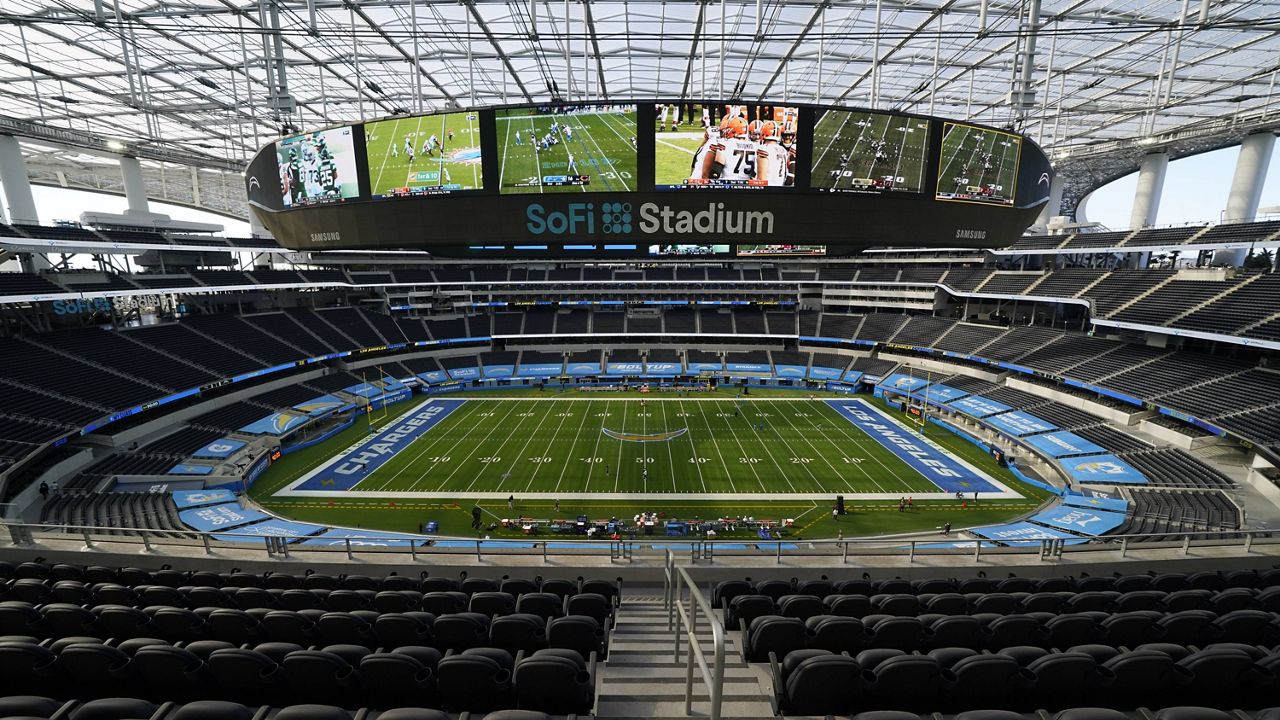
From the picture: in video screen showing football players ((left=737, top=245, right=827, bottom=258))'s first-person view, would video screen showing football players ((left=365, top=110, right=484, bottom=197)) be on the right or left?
on its right

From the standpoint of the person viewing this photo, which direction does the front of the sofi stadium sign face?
facing the viewer and to the right of the viewer
